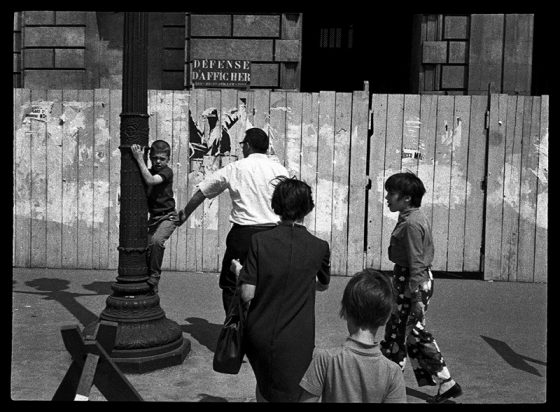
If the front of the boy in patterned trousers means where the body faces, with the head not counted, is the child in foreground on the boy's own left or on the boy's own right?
on the boy's own left

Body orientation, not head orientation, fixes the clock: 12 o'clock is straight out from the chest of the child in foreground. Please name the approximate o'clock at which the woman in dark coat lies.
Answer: The woman in dark coat is roughly at 11 o'clock from the child in foreground.

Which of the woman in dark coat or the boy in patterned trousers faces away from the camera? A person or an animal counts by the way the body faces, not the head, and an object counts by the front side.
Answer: the woman in dark coat

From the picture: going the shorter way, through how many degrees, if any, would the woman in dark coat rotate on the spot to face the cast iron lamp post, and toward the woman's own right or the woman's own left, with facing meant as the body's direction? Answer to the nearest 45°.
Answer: approximately 45° to the woman's own left

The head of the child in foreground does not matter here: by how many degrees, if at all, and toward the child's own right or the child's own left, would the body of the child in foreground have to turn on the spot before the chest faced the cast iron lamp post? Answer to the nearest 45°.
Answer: approximately 45° to the child's own left

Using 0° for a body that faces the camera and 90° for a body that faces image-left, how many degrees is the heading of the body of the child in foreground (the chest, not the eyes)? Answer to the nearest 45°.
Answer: approximately 180°

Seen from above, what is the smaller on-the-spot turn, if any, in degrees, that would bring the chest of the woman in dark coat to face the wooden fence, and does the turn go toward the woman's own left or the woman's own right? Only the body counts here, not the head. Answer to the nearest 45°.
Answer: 0° — they already face it

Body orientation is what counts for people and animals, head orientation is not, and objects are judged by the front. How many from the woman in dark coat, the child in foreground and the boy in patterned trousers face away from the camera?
2

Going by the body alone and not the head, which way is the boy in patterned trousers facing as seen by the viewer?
to the viewer's left

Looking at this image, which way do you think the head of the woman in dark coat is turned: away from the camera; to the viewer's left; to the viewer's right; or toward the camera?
away from the camera

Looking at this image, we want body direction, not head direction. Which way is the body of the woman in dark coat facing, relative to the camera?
away from the camera

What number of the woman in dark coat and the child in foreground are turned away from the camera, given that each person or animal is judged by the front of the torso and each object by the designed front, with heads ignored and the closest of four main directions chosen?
2
